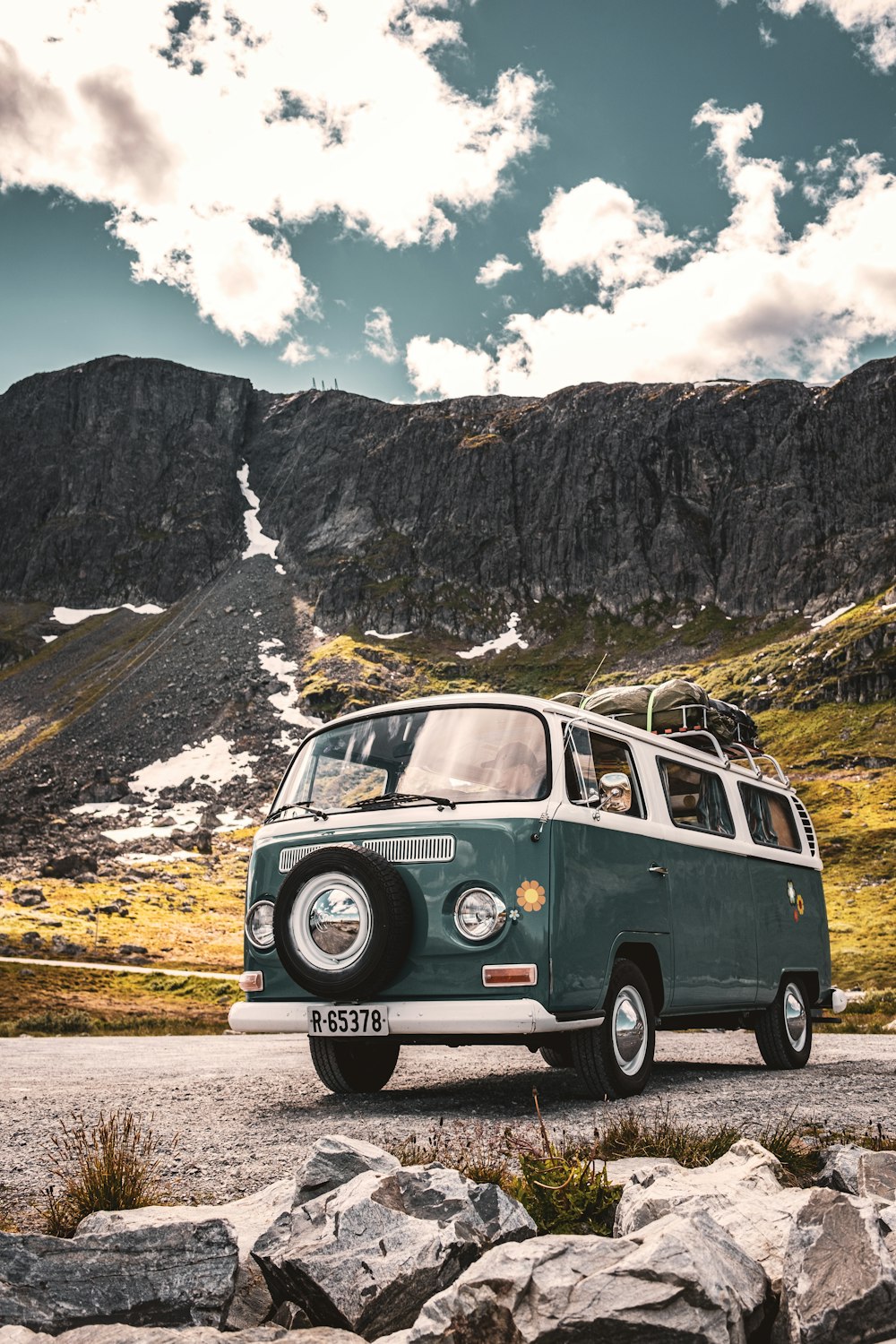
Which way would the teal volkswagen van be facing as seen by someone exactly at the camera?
facing the viewer and to the left of the viewer

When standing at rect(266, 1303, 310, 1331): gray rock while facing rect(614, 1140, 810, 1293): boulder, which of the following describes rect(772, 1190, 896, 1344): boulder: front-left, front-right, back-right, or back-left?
front-right

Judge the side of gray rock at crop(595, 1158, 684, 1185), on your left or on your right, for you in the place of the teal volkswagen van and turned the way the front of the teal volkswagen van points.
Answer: on your left

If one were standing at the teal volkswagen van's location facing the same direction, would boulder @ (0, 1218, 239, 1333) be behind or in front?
in front

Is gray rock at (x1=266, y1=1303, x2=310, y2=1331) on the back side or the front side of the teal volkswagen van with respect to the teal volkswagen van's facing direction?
on the front side

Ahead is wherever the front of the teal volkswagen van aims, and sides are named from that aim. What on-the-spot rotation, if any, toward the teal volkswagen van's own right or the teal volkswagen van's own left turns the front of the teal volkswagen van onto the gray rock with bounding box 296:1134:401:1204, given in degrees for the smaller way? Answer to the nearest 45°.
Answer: approximately 45° to the teal volkswagen van's own left

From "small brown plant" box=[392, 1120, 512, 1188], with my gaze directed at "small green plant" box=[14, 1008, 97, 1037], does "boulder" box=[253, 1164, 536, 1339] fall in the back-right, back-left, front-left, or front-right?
back-left

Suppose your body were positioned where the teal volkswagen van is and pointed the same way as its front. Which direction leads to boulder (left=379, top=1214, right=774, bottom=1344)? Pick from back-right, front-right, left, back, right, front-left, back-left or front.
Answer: front-left

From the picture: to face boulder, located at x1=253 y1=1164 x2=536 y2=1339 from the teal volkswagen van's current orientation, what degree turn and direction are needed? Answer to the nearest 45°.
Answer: approximately 45° to its left
